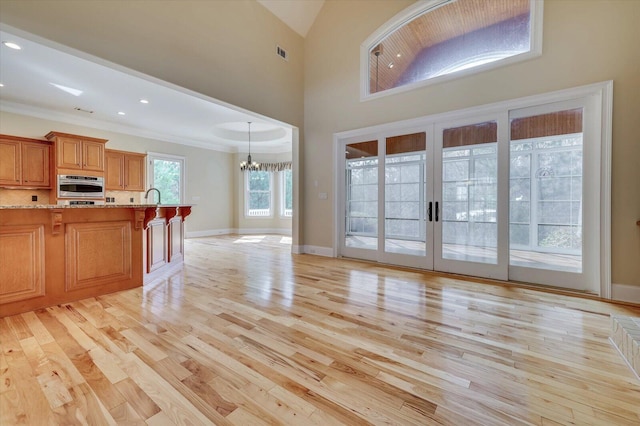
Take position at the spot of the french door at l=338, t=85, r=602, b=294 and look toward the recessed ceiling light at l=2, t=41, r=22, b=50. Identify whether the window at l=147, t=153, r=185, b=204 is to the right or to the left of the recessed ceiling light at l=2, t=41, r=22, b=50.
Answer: right

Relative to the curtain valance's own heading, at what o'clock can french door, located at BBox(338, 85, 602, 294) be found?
The french door is roughly at 11 o'clock from the curtain valance.

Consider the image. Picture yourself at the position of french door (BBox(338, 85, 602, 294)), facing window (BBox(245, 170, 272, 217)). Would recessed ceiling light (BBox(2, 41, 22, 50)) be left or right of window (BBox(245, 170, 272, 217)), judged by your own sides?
left

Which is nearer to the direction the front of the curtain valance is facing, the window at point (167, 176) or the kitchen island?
the kitchen island

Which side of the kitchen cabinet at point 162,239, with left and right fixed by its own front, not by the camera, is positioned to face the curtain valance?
left

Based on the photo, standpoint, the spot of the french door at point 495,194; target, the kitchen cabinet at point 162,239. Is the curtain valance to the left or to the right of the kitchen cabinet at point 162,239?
right

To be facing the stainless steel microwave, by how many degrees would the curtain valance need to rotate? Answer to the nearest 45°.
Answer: approximately 45° to its right

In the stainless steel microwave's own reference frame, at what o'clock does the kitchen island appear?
The kitchen island is roughly at 12 o'clock from the stainless steel microwave.

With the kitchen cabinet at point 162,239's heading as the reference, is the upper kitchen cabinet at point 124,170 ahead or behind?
behind

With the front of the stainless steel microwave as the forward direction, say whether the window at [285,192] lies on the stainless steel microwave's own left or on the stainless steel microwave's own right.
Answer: on the stainless steel microwave's own left

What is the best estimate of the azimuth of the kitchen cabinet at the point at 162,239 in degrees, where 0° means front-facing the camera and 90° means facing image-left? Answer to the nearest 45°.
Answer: approximately 315°

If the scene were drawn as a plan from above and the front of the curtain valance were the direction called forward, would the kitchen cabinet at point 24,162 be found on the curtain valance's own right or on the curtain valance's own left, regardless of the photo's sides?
on the curtain valance's own right

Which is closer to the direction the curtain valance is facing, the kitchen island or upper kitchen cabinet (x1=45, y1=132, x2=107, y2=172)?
the kitchen island

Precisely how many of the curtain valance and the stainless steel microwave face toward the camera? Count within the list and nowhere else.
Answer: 2

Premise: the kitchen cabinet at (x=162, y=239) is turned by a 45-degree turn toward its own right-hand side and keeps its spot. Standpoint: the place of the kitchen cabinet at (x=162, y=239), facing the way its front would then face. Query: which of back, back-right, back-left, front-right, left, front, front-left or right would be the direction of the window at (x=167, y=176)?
back

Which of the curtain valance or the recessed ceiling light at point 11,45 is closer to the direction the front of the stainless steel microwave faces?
the recessed ceiling light
